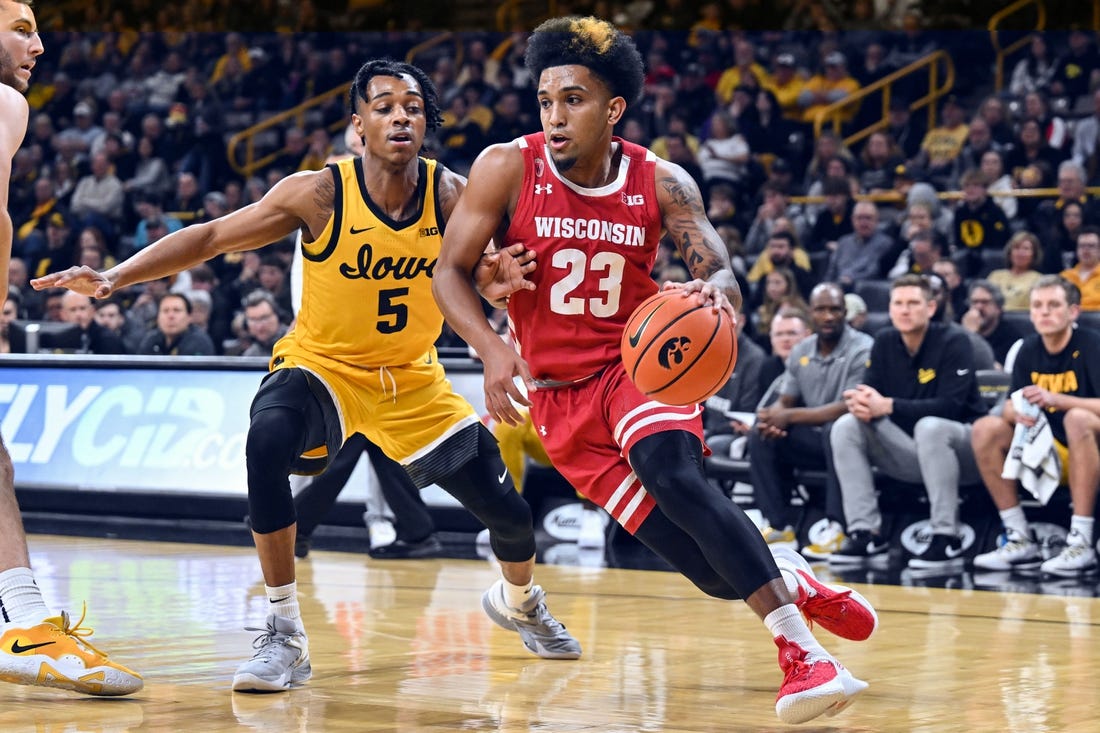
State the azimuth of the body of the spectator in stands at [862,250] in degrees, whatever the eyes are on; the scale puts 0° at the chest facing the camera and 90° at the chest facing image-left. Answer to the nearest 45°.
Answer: approximately 45°

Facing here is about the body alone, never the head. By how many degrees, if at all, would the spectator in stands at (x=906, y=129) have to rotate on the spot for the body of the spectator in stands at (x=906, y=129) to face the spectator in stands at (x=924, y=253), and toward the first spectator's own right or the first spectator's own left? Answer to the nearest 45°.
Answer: approximately 45° to the first spectator's own left

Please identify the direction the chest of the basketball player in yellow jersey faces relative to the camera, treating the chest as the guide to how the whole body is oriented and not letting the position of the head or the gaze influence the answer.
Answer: toward the camera

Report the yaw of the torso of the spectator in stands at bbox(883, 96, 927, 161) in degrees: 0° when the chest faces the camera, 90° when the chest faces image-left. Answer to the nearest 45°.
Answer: approximately 45°

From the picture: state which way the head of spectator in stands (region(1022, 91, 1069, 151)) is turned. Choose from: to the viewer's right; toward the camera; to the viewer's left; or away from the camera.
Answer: toward the camera

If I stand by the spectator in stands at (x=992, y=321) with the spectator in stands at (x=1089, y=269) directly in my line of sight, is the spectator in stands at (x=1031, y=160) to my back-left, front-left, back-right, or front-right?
front-left

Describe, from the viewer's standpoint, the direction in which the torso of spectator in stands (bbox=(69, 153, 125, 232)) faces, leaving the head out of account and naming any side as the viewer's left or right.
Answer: facing the viewer

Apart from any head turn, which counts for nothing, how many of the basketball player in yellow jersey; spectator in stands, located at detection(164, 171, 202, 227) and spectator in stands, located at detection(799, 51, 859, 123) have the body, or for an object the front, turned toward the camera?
3

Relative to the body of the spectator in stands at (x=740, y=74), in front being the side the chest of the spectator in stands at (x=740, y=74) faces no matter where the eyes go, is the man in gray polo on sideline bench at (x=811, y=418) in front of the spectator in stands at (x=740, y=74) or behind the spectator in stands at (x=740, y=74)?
in front

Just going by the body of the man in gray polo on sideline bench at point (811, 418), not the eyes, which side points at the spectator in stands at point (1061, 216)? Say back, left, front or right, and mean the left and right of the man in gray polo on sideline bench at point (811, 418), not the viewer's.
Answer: back

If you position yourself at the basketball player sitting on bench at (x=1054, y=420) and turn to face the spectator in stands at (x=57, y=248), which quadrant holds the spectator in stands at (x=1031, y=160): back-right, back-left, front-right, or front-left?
front-right

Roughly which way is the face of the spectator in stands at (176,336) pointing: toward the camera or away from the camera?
toward the camera

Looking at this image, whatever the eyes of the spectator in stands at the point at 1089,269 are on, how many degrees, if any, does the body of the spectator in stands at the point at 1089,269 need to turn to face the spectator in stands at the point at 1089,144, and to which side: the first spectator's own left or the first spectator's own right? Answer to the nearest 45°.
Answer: approximately 135° to the first spectator's own right

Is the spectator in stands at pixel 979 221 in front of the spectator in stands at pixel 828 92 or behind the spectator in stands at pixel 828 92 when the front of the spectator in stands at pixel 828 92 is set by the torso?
in front

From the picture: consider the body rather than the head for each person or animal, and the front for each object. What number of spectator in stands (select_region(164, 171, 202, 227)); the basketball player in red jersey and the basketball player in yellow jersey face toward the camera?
3

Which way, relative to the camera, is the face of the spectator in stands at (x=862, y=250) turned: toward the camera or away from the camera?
toward the camera

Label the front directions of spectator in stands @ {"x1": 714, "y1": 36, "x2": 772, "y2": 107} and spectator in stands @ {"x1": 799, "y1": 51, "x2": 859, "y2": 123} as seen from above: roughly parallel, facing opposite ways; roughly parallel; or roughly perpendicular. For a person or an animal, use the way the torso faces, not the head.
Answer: roughly parallel

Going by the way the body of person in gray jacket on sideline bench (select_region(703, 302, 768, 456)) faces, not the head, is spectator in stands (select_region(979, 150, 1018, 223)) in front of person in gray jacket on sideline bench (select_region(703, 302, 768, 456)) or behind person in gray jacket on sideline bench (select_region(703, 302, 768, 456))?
behind

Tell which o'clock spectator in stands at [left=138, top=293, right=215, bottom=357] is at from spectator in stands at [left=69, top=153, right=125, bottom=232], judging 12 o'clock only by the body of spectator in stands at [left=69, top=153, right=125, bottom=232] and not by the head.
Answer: spectator in stands at [left=138, top=293, right=215, bottom=357] is roughly at 12 o'clock from spectator in stands at [left=69, top=153, right=125, bottom=232].

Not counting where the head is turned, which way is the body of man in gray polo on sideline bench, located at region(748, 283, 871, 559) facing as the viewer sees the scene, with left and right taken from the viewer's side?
facing the viewer and to the left of the viewer
